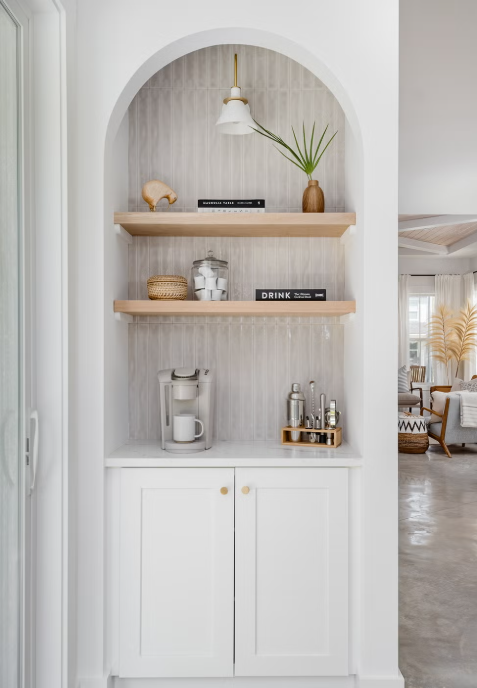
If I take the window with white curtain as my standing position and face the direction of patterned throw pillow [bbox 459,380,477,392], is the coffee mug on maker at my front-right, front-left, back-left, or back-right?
front-right

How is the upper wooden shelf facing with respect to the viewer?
toward the camera

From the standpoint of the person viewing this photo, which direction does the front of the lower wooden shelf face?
facing the viewer

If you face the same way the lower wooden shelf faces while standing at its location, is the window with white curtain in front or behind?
behind

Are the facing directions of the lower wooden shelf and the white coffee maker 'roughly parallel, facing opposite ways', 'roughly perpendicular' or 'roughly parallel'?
roughly parallel

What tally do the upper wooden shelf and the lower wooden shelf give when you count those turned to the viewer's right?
0

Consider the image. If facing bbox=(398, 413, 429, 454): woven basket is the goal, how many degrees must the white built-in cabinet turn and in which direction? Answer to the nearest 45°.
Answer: approximately 135° to its left

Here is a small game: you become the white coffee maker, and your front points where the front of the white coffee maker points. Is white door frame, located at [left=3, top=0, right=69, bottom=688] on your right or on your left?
on your right

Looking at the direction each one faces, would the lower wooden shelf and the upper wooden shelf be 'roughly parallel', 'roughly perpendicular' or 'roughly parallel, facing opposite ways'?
roughly parallel

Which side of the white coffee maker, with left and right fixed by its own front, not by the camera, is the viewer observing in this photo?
front

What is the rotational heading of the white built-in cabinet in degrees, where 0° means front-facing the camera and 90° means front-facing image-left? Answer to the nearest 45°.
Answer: approximately 0°
